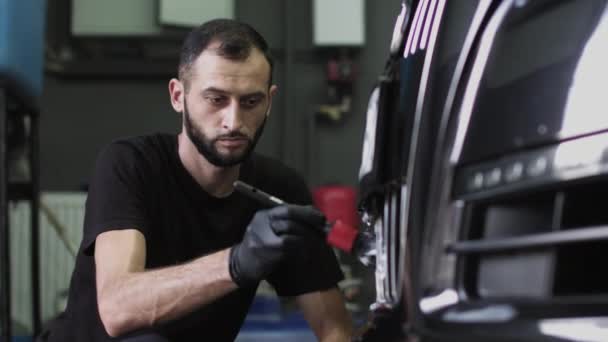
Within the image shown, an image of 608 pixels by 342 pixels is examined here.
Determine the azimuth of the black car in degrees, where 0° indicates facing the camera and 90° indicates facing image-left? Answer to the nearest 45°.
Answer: approximately 45°

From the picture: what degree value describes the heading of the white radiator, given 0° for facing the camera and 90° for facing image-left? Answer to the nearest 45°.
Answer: approximately 0°

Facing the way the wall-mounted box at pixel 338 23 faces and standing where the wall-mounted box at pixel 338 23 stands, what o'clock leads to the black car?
The black car is roughly at 12 o'clock from the wall-mounted box.

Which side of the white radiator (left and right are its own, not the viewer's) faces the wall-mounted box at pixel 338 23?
left

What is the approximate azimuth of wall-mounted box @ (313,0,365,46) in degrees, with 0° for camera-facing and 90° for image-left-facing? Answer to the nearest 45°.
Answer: approximately 0°

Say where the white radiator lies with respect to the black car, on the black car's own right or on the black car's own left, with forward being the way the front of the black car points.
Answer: on the black car's own right
